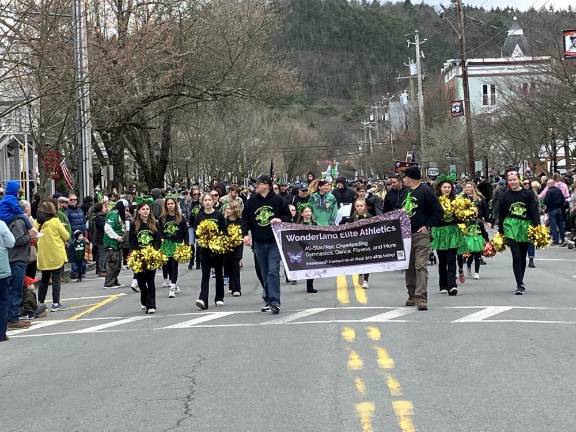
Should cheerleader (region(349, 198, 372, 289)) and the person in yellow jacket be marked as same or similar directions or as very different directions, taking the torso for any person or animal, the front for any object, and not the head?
very different directions

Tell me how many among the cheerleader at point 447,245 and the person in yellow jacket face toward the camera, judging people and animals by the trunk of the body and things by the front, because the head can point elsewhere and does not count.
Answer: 1

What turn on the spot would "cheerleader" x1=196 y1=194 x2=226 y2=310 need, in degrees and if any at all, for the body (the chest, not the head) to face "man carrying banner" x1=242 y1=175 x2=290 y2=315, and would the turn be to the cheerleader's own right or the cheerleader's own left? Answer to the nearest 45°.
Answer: approximately 45° to the cheerleader's own left

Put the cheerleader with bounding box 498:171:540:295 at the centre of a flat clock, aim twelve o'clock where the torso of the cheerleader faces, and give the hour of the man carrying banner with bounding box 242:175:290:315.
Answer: The man carrying banner is roughly at 2 o'clock from the cheerleader.

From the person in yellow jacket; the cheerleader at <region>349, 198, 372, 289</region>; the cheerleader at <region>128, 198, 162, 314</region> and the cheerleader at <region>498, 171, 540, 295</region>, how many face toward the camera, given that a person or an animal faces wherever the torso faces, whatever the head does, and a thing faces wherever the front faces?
3

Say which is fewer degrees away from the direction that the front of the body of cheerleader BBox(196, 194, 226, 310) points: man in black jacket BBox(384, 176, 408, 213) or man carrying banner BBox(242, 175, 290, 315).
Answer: the man carrying banner
